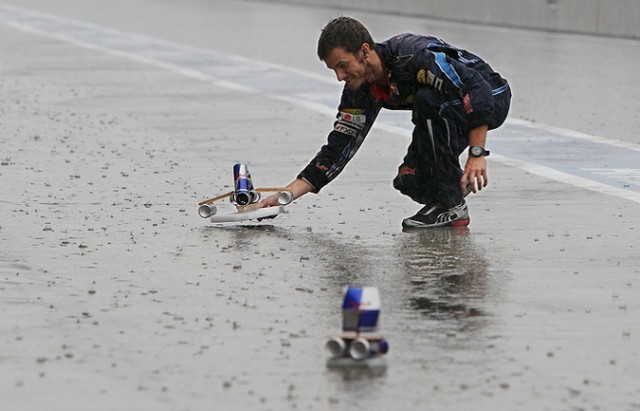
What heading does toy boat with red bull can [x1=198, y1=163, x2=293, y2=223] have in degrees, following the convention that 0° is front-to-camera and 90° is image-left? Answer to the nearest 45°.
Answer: approximately 0°

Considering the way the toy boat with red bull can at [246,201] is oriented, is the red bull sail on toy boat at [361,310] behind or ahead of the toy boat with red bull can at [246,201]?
ahead

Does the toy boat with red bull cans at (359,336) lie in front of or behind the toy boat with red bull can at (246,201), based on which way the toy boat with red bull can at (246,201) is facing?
in front
